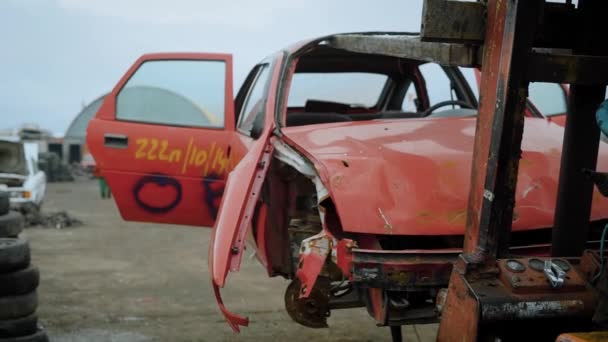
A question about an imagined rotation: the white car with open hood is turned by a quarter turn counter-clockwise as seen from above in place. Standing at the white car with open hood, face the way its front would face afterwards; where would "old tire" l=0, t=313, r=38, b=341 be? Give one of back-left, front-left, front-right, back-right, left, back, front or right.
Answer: front-right

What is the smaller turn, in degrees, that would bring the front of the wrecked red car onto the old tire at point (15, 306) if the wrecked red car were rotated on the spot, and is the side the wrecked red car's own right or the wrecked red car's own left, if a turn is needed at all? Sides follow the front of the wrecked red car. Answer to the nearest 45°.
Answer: approximately 135° to the wrecked red car's own right

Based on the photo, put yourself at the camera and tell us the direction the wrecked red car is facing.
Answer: facing the viewer and to the right of the viewer

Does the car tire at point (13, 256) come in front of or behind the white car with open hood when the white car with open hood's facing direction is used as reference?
in front

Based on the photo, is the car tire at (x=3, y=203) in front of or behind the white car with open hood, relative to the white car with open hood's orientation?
in front

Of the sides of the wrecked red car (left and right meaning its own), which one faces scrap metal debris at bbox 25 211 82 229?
back

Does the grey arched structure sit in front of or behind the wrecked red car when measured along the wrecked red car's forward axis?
behind

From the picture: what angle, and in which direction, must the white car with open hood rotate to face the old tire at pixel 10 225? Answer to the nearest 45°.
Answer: approximately 45° to its left

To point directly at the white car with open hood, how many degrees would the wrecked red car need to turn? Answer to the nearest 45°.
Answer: approximately 180°

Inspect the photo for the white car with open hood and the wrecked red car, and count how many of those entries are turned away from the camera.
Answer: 0

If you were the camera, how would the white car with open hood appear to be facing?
facing the viewer and to the left of the viewer
